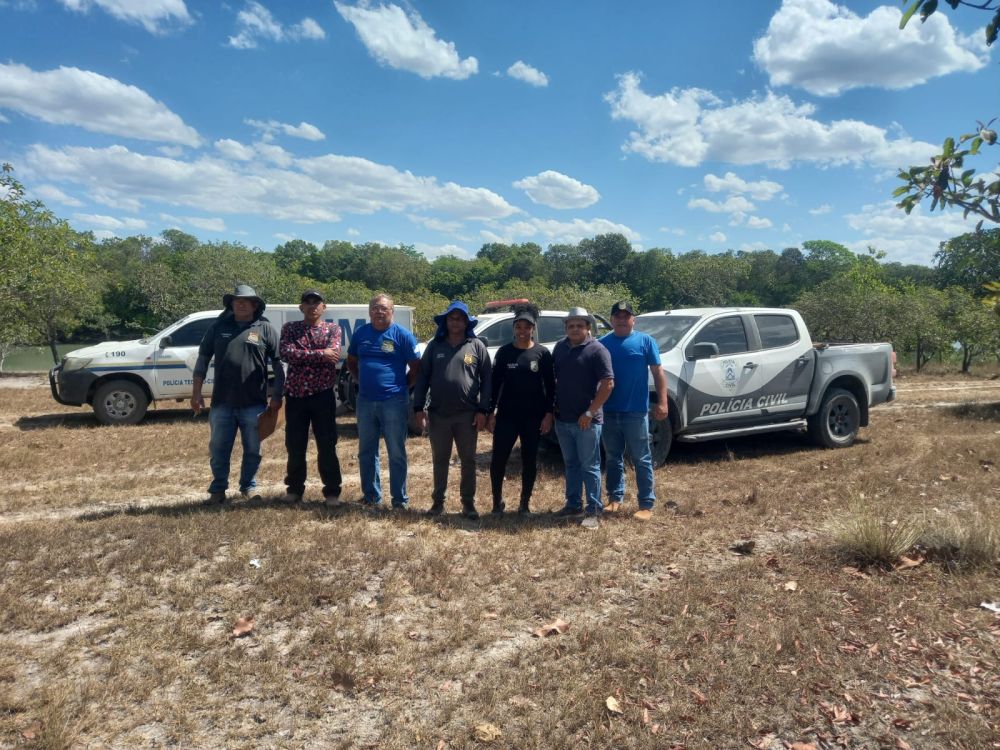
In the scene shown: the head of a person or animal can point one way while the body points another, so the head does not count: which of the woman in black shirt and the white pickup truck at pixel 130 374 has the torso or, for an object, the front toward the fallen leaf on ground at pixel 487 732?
the woman in black shirt

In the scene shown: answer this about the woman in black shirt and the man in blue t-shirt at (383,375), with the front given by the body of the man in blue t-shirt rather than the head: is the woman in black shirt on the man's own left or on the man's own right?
on the man's own left

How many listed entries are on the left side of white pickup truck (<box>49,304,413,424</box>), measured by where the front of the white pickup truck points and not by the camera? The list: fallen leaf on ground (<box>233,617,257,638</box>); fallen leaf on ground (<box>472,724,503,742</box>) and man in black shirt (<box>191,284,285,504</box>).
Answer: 3

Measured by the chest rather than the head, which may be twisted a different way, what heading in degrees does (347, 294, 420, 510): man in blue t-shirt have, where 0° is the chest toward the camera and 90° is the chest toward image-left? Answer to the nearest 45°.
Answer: approximately 0°

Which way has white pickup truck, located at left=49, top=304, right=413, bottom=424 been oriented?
to the viewer's left

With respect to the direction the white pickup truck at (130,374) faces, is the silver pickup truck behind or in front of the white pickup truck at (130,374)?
behind

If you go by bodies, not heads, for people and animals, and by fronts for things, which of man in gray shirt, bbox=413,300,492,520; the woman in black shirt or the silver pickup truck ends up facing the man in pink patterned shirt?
the silver pickup truck
